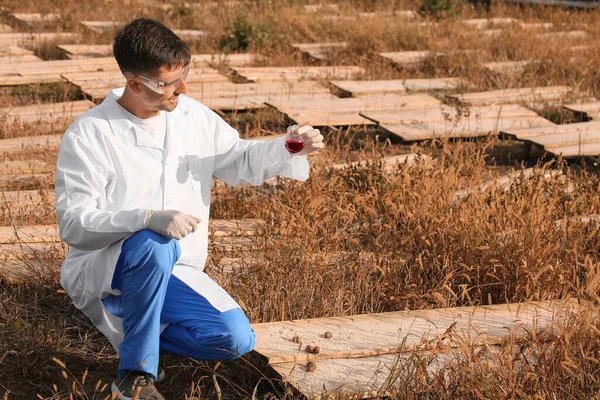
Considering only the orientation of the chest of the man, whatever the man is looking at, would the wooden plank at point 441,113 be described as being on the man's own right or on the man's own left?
on the man's own left

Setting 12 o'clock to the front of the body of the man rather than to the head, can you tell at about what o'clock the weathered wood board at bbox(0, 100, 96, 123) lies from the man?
The weathered wood board is roughly at 7 o'clock from the man.

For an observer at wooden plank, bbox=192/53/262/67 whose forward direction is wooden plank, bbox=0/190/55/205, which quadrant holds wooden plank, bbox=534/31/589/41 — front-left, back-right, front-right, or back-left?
back-left

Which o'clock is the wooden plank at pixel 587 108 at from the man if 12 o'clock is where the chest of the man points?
The wooden plank is roughly at 9 o'clock from the man.

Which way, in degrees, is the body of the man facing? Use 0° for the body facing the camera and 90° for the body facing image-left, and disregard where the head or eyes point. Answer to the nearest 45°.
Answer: approximately 315°

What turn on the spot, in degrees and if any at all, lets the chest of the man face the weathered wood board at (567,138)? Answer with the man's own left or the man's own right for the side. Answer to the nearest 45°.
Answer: approximately 90° to the man's own left

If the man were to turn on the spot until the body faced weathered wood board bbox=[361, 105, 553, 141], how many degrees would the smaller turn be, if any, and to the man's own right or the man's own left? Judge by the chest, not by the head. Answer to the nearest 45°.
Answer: approximately 90° to the man's own left

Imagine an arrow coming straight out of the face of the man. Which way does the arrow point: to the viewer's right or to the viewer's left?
to the viewer's right

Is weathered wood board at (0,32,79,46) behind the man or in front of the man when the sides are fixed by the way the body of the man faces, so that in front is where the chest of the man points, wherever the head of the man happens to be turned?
behind

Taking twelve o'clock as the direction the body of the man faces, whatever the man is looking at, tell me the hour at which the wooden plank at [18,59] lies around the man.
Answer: The wooden plank is roughly at 7 o'clock from the man.

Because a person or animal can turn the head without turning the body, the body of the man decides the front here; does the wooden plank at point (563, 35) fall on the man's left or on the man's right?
on the man's left

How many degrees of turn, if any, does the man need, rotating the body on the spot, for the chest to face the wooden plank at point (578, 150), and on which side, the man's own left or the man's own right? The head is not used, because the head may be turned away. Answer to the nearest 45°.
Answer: approximately 90° to the man's own left

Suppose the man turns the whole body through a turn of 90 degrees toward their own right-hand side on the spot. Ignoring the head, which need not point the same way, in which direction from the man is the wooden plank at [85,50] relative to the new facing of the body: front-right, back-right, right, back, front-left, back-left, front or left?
back-right

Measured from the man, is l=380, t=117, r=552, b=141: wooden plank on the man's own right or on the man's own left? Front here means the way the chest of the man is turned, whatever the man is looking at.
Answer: on the man's own left

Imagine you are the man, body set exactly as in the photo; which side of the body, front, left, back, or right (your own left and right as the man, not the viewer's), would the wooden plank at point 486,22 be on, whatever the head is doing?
left

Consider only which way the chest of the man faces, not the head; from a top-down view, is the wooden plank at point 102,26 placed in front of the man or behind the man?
behind
